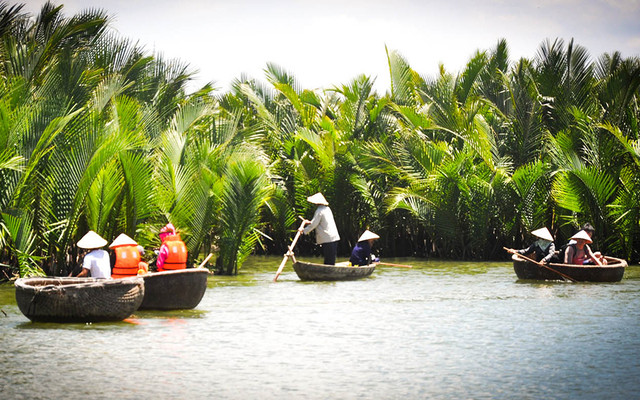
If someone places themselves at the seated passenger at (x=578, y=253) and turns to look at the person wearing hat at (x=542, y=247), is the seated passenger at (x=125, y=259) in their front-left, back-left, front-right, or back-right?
front-left

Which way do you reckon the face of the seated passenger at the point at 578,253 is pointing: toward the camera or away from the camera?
toward the camera

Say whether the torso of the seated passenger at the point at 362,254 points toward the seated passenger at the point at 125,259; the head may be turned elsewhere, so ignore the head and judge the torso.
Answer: no

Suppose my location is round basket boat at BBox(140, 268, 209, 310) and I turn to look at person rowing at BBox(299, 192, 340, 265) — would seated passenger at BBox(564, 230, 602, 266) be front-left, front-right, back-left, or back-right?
front-right

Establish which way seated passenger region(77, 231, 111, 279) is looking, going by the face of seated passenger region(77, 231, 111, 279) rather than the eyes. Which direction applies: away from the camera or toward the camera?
away from the camera

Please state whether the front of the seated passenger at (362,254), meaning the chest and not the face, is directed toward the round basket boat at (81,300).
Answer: no

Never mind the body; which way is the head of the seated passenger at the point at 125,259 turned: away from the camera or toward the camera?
away from the camera
